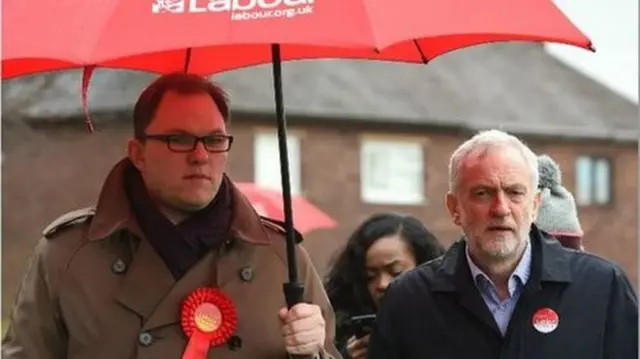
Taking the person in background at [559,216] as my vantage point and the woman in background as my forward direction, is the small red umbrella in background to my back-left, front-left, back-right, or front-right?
front-right

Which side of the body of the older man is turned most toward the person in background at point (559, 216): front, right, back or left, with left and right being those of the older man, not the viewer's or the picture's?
back

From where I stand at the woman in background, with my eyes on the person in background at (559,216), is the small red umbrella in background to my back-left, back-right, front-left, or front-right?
back-left

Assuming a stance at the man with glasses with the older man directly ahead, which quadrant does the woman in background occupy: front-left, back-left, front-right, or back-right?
front-left

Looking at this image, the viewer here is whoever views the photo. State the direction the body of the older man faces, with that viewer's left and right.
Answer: facing the viewer

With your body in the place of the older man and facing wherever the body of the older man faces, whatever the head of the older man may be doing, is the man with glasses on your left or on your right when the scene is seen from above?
on your right

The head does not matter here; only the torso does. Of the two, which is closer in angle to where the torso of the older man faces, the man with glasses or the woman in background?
the man with glasses

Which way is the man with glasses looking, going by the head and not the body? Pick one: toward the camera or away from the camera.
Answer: toward the camera

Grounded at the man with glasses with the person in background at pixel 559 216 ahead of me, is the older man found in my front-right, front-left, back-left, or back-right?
front-right

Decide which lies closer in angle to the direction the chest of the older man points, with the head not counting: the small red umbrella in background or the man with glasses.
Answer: the man with glasses

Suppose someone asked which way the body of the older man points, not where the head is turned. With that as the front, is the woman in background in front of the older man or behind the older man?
behind

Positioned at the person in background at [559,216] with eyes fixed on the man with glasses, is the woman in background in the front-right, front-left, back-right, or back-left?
front-right

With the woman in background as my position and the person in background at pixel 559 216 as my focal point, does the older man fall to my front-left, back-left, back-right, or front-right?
front-right
